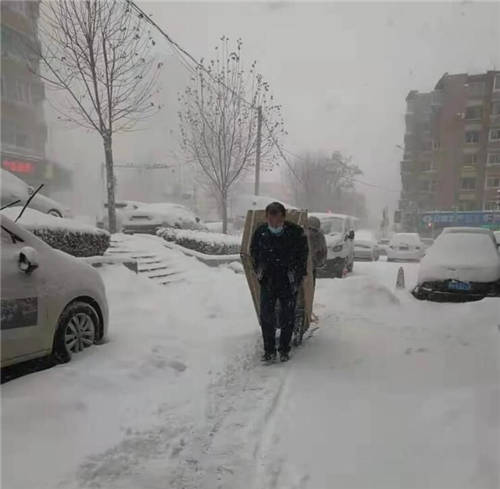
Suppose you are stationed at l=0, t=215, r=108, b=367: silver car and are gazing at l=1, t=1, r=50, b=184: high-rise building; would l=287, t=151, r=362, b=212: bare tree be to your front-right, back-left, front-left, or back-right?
front-right

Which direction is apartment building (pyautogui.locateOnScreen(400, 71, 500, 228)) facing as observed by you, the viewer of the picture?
facing the viewer and to the left of the viewer

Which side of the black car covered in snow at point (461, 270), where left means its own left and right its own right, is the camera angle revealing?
front

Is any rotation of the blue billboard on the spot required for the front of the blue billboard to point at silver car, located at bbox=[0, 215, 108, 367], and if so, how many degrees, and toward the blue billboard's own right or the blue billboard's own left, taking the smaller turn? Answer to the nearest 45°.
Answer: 0° — it already faces it

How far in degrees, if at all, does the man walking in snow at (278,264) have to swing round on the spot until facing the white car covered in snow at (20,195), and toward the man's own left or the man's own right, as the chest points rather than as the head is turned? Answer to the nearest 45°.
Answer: approximately 135° to the man's own right

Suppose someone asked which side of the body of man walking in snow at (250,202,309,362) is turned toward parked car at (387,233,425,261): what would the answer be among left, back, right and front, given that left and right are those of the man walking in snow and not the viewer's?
back

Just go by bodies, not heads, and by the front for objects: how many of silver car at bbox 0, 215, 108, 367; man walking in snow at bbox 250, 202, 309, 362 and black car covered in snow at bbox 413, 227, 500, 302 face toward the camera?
2

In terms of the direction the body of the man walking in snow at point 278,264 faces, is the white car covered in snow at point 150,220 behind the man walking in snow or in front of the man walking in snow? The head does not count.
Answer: behind

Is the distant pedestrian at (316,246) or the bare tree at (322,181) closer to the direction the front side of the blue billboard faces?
the distant pedestrian

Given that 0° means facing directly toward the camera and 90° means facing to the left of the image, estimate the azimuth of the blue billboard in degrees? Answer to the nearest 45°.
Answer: approximately 45°

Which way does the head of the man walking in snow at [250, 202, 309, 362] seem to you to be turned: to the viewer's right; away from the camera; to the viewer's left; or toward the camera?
toward the camera

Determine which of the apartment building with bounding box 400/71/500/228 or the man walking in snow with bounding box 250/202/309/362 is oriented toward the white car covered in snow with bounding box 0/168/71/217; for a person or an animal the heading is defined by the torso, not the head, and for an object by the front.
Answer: the apartment building

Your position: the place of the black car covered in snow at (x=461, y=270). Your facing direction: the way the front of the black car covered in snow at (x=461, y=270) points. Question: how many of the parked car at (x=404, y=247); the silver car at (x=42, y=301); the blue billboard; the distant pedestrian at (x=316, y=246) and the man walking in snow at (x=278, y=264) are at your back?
2
